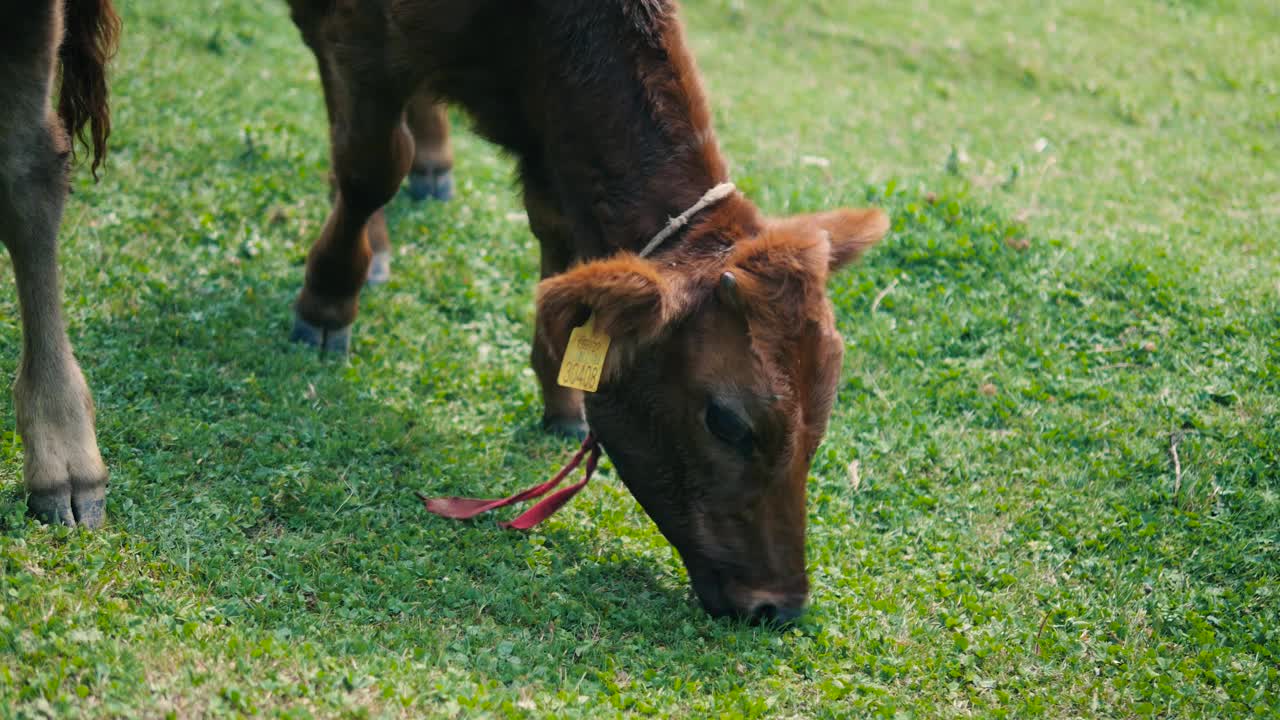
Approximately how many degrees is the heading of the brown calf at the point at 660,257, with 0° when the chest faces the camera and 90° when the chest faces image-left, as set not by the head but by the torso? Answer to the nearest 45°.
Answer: approximately 315°

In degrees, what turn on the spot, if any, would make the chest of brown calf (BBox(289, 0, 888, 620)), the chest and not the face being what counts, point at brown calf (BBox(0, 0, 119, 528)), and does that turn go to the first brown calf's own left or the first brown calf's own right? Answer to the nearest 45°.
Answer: approximately 135° to the first brown calf's own right
